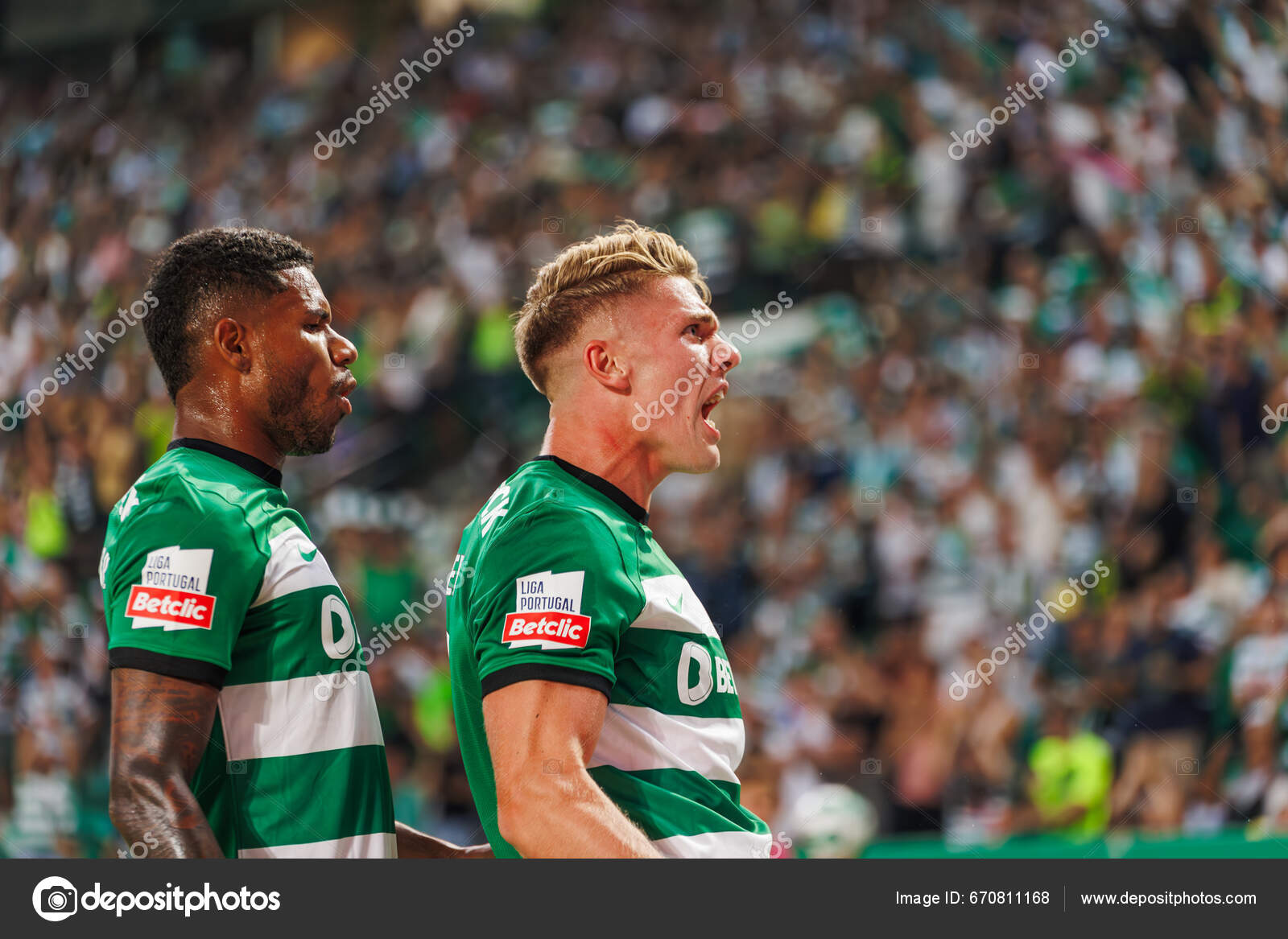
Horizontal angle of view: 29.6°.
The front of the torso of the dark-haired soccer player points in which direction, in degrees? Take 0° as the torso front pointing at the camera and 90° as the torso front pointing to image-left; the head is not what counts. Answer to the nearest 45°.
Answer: approximately 270°

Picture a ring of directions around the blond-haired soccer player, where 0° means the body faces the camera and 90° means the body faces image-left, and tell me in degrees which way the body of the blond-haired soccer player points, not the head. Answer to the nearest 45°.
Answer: approximately 270°

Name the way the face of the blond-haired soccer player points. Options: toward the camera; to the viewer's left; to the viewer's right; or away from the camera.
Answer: to the viewer's right

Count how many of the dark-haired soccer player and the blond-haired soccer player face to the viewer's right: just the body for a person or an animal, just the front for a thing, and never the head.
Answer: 2

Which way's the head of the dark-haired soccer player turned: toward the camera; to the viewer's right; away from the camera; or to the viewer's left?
to the viewer's right
